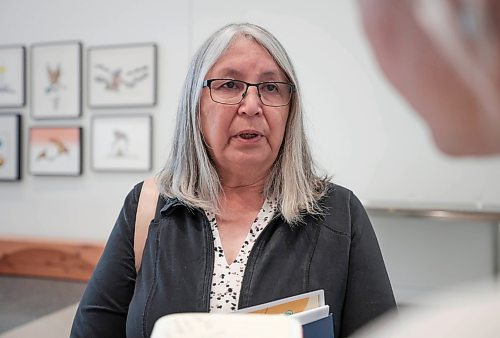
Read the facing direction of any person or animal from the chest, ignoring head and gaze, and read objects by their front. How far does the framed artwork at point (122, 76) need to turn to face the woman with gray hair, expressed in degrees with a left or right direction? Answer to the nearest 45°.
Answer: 0° — it already faces them

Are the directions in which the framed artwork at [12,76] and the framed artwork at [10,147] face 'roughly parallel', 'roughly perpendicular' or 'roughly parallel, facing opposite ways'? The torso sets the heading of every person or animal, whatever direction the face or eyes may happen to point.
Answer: roughly parallel

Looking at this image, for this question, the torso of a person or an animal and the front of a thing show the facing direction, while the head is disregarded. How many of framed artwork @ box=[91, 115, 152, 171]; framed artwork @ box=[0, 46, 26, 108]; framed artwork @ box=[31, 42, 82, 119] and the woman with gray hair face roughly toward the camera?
4

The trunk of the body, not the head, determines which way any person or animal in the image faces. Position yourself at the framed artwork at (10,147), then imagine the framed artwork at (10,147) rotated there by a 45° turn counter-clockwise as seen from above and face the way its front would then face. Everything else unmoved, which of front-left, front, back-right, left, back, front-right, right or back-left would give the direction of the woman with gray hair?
front-right

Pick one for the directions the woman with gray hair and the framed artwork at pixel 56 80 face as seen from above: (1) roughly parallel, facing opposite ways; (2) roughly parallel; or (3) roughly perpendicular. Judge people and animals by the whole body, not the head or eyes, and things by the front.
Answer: roughly parallel

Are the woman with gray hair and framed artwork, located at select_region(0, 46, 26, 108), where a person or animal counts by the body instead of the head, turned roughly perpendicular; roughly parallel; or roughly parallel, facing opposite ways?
roughly parallel

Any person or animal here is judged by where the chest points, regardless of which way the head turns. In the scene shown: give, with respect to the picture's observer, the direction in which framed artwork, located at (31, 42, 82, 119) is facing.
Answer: facing the viewer

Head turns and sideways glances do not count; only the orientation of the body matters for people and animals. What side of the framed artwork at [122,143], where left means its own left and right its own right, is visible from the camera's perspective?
front

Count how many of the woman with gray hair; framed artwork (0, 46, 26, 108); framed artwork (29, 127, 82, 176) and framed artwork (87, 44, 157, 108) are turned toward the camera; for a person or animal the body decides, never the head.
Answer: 4
